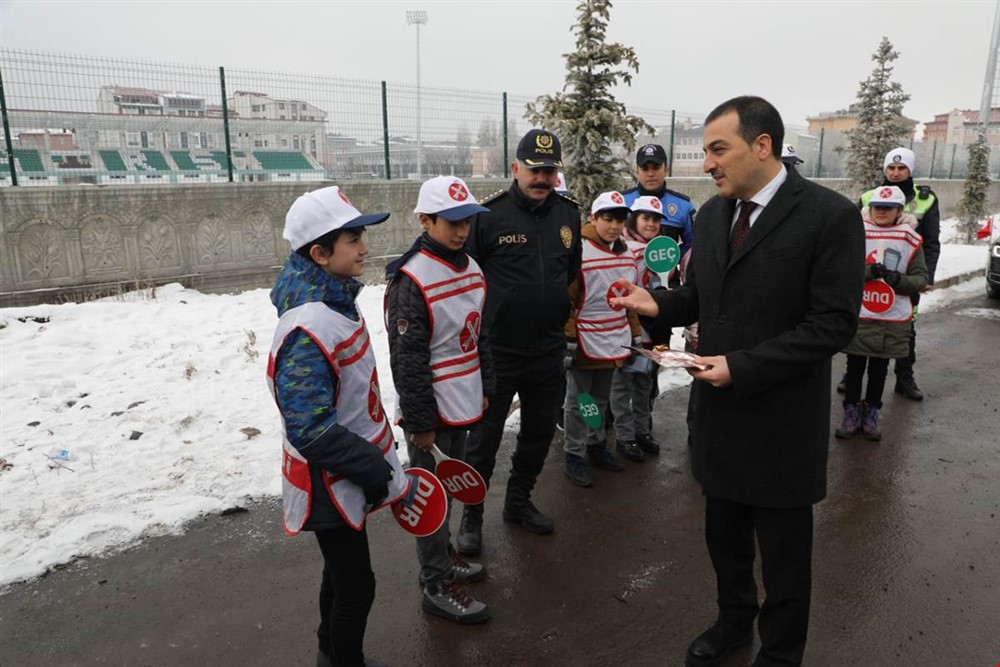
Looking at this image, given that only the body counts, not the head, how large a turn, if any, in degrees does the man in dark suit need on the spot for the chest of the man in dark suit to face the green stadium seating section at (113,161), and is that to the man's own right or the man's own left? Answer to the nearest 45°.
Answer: approximately 90° to the man's own right

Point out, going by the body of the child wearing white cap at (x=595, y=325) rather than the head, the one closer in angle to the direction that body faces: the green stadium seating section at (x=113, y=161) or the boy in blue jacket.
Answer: the boy in blue jacket

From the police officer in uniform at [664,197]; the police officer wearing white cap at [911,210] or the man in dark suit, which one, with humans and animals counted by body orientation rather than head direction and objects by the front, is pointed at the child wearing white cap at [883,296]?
the police officer wearing white cap at [911,210]

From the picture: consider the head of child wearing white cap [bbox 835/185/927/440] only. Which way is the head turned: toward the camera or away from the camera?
toward the camera

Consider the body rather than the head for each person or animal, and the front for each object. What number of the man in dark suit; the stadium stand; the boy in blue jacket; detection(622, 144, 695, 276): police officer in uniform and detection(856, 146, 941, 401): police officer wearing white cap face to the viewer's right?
1

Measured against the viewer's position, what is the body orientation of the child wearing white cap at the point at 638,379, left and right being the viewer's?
facing the viewer and to the right of the viewer

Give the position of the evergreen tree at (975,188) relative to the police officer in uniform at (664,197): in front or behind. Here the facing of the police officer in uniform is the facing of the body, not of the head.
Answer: behind

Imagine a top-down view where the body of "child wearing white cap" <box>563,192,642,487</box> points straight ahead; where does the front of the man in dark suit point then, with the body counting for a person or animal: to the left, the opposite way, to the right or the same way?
to the right

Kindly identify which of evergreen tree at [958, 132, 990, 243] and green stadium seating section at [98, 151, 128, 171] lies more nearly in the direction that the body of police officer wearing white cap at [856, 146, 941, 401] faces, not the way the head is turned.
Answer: the green stadium seating section

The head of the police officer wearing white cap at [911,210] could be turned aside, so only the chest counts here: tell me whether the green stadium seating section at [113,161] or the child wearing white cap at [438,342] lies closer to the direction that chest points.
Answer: the child wearing white cap

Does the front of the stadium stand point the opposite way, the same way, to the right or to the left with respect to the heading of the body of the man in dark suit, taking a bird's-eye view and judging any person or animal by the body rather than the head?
to the left

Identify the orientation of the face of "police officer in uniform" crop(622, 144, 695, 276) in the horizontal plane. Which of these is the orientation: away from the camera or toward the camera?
toward the camera

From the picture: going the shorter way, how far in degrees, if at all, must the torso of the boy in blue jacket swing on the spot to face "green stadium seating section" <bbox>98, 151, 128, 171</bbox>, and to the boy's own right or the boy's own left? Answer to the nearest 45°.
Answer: approximately 90° to the boy's own left

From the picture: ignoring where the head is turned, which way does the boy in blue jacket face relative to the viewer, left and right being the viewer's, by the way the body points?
facing to the right of the viewer

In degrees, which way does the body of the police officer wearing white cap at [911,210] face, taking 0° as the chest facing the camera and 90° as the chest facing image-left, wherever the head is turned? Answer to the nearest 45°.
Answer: approximately 0°

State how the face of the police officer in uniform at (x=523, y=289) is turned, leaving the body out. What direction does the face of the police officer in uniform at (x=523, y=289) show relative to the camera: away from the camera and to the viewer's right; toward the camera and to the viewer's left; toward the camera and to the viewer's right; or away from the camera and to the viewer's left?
toward the camera and to the viewer's right

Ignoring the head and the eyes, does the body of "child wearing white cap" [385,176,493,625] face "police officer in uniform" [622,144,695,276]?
no

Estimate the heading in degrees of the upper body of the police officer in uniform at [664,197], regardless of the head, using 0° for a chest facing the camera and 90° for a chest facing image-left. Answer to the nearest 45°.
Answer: approximately 0°

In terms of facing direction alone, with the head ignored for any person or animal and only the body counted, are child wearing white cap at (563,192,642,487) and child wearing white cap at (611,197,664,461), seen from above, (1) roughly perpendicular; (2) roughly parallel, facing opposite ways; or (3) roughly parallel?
roughly parallel
